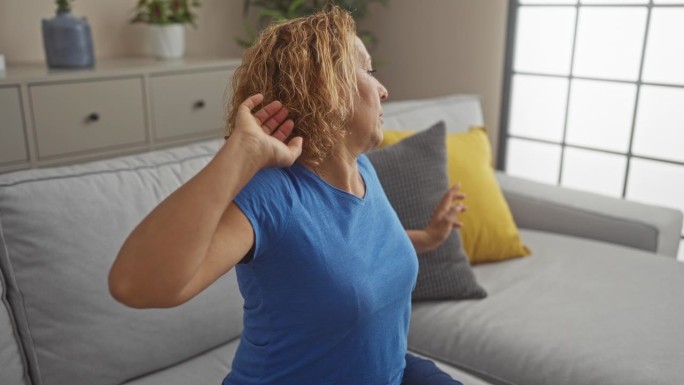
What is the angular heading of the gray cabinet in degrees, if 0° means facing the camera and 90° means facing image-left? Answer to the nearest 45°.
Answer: approximately 315°

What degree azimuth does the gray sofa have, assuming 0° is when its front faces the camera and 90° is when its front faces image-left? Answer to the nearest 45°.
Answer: approximately 315°

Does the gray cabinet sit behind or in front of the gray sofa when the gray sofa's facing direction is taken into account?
behind

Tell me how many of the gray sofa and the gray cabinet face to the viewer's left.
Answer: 0

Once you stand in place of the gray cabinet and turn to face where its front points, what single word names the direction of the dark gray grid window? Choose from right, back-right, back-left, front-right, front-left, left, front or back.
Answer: front-left

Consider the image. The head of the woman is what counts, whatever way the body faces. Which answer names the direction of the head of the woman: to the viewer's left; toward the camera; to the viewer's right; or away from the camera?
to the viewer's right

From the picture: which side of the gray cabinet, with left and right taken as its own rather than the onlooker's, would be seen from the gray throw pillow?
front

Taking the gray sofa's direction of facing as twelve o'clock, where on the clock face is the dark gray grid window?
The dark gray grid window is roughly at 9 o'clock from the gray sofa.
